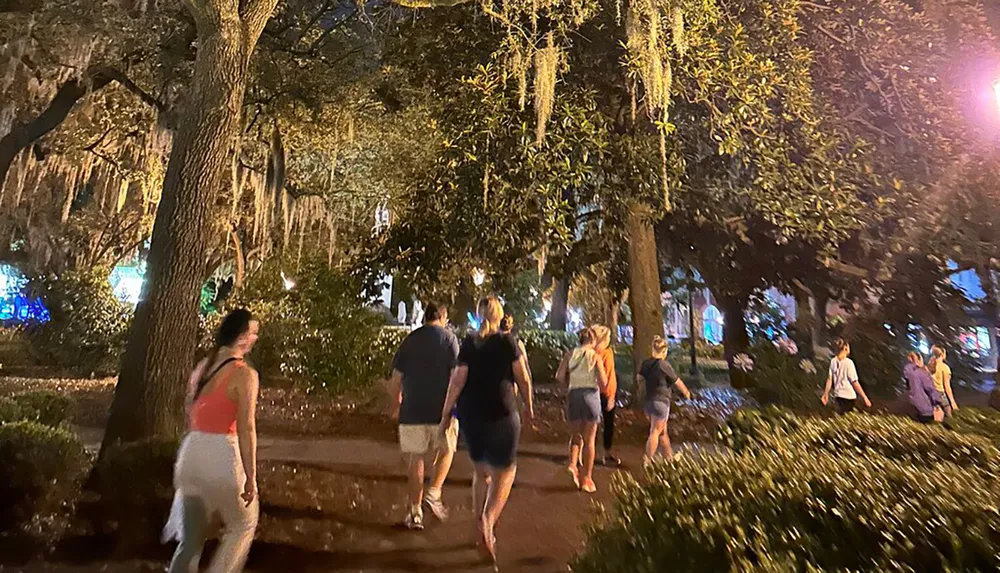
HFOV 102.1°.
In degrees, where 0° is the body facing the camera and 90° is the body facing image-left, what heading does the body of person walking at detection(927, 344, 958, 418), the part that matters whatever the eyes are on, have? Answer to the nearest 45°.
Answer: approximately 225°

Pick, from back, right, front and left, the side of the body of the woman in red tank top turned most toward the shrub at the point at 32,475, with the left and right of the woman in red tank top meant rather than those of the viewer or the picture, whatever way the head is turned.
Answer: left

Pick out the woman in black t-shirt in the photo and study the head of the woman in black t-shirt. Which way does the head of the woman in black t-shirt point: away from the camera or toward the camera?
away from the camera

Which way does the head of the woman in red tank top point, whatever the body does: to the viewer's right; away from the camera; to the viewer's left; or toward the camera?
to the viewer's right

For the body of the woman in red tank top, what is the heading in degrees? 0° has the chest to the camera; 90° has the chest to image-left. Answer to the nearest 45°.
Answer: approximately 225°

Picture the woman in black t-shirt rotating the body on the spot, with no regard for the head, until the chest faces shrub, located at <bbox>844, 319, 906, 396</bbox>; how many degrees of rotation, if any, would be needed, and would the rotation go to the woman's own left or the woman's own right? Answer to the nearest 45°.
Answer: approximately 45° to the woman's own right

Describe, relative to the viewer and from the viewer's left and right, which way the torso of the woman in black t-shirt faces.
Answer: facing away from the viewer
